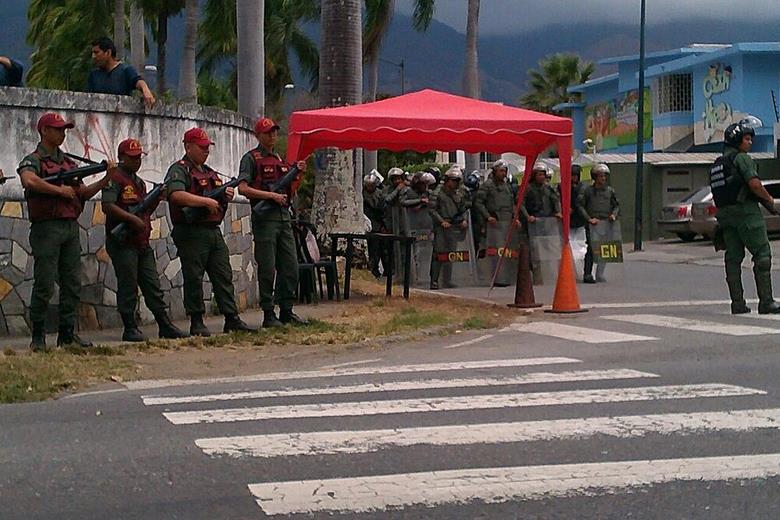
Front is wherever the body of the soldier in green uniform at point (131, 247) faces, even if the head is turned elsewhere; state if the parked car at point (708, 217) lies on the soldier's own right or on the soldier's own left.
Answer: on the soldier's own left

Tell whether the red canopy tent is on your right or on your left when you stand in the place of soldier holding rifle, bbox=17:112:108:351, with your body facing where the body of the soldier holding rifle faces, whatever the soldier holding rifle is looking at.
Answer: on your left

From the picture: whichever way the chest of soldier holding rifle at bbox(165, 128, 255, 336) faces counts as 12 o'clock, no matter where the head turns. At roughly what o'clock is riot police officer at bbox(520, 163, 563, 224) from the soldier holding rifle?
The riot police officer is roughly at 9 o'clock from the soldier holding rifle.

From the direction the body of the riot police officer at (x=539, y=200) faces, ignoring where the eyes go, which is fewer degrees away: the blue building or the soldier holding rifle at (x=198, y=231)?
the soldier holding rifle

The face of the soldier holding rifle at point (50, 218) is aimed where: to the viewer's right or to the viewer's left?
to the viewer's right

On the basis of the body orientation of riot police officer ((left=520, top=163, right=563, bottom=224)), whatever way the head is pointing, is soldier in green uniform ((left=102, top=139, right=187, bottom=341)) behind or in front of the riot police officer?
in front

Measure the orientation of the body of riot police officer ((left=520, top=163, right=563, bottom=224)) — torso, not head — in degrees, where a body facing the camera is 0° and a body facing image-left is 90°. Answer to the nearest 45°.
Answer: approximately 0°

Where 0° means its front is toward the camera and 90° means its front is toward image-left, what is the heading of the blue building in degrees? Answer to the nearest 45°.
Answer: approximately 45°
